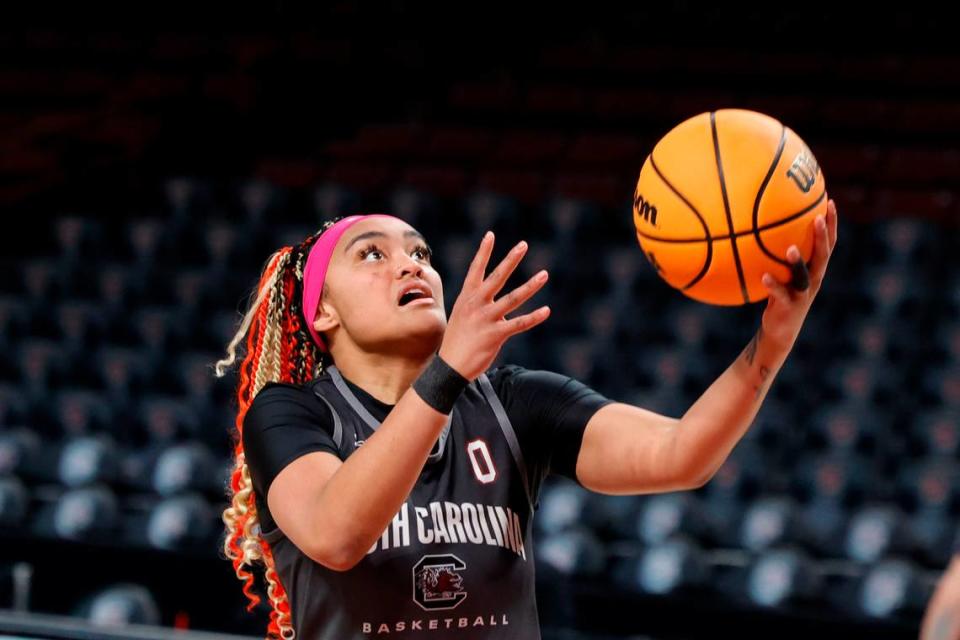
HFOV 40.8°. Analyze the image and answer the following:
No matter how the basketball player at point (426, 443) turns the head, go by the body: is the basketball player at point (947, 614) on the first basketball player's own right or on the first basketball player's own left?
on the first basketball player's own left

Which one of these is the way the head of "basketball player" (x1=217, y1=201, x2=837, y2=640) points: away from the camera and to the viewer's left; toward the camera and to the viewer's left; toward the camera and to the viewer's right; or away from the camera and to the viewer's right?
toward the camera and to the viewer's right

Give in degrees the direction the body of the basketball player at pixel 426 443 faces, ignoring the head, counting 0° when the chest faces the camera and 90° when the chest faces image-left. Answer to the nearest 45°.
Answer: approximately 315°
